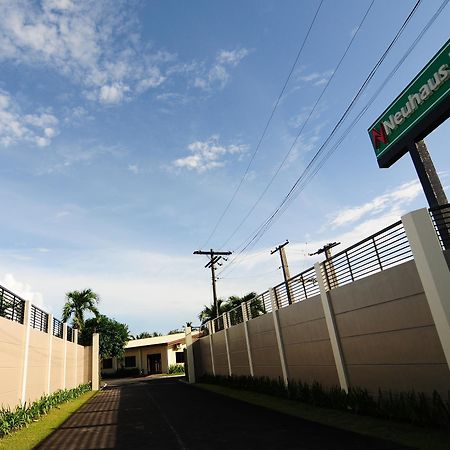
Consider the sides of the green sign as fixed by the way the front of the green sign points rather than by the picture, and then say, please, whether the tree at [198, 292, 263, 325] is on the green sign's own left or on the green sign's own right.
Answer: on the green sign's own right

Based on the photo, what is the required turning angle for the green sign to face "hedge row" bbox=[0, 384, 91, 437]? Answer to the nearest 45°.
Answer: approximately 45° to its right

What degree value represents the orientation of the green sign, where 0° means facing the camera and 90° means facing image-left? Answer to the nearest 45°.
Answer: approximately 45°

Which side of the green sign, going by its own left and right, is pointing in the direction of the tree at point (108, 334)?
right

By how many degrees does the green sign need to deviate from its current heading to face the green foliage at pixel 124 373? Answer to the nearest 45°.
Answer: approximately 90° to its right

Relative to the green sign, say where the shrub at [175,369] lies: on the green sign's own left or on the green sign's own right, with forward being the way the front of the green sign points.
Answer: on the green sign's own right
